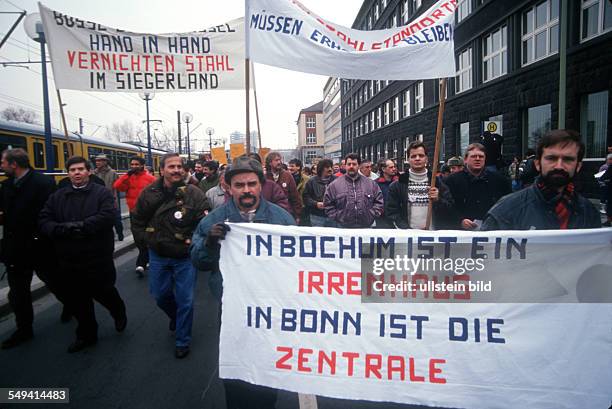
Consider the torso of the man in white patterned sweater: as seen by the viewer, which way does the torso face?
toward the camera

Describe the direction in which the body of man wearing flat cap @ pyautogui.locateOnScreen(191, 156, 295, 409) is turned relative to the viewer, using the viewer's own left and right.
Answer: facing the viewer

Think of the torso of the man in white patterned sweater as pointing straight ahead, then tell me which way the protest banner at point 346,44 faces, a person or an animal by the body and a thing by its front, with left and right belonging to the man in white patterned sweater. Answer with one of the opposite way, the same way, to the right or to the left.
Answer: the same way

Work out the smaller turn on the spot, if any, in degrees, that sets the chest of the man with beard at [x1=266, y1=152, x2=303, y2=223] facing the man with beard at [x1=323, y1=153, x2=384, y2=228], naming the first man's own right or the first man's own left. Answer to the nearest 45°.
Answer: approximately 45° to the first man's own left

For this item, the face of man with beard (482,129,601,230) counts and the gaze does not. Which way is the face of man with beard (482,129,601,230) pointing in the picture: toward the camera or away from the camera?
toward the camera

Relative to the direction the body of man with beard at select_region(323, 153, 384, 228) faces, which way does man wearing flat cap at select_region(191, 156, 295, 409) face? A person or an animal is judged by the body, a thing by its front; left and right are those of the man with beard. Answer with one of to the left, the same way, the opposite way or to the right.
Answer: the same way

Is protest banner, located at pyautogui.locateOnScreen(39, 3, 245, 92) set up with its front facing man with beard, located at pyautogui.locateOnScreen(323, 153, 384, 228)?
no

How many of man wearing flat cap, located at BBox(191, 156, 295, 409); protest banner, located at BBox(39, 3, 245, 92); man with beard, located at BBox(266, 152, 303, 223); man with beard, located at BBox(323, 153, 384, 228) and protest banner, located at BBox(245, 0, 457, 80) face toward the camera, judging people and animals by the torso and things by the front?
5

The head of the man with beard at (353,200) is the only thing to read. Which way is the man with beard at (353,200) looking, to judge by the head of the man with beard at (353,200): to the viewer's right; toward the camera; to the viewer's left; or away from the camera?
toward the camera

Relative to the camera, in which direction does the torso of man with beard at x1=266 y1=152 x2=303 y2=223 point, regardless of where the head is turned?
toward the camera

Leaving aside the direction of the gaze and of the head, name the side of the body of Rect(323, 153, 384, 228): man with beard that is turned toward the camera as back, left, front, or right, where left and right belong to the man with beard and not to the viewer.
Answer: front

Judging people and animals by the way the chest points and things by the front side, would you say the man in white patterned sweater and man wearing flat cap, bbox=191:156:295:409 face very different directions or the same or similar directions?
same or similar directions

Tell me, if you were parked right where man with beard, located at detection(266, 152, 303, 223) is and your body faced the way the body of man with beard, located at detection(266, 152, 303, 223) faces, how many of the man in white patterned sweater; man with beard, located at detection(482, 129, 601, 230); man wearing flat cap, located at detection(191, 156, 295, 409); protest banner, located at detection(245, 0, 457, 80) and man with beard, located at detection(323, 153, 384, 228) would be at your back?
0

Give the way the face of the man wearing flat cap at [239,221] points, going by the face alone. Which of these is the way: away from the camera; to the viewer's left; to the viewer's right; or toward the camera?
toward the camera

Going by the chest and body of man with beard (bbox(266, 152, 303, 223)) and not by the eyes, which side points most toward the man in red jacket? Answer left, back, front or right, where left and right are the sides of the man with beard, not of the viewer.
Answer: right

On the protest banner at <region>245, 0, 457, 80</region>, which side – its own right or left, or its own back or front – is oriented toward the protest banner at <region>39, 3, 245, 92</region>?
right

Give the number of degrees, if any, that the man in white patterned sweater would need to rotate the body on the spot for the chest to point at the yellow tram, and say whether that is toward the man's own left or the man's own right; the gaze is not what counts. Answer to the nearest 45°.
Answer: approximately 135° to the man's own right

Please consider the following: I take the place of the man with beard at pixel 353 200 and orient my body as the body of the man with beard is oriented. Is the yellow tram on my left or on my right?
on my right

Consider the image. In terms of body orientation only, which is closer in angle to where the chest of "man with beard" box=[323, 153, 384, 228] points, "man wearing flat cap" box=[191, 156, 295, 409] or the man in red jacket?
the man wearing flat cap
